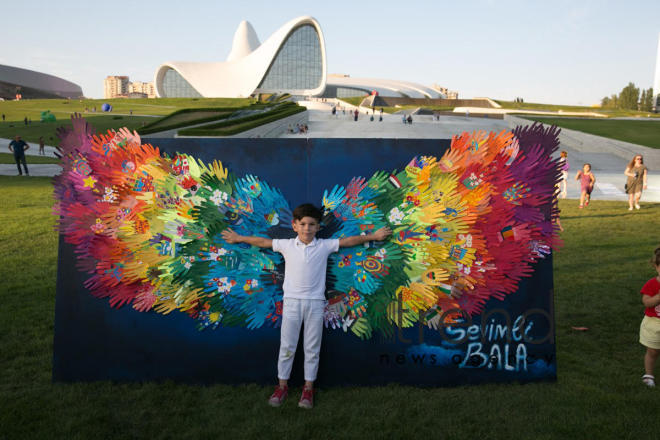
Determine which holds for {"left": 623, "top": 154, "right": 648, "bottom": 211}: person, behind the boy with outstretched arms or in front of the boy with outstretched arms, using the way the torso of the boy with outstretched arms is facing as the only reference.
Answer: behind

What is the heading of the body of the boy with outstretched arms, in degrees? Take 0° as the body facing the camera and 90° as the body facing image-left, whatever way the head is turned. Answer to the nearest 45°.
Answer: approximately 0°

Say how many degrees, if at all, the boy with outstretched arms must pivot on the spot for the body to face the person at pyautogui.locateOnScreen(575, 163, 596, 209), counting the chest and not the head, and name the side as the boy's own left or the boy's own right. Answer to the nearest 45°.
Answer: approximately 135° to the boy's own left

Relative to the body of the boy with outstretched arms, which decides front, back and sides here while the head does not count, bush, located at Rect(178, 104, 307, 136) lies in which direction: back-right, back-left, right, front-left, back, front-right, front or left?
back
